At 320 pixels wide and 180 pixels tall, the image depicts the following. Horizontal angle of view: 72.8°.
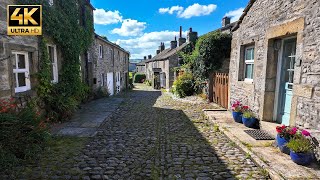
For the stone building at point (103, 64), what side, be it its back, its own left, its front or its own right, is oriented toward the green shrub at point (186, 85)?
front

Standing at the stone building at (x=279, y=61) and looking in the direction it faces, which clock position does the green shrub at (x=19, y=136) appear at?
The green shrub is roughly at 12 o'clock from the stone building.

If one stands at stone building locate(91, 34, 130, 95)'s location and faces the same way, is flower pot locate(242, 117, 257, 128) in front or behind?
in front

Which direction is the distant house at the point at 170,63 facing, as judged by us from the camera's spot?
facing the viewer and to the left of the viewer

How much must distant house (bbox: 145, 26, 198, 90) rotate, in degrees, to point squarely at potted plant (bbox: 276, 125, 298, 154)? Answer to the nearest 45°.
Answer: approximately 45° to its left

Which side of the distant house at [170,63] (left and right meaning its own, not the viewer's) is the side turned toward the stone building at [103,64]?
front

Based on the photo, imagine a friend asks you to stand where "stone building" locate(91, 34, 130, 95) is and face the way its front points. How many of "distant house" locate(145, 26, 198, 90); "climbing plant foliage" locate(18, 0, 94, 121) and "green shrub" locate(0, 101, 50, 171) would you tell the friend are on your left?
1

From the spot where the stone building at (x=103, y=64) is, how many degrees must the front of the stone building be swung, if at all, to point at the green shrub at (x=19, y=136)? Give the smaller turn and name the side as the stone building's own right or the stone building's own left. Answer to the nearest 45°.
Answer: approximately 45° to the stone building's own right

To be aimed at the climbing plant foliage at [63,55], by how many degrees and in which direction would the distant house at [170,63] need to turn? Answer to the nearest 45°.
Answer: approximately 45° to its left

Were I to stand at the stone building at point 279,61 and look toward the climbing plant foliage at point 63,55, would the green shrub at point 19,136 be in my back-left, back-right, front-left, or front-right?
front-left

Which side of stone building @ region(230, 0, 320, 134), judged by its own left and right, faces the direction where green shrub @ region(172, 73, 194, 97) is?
right

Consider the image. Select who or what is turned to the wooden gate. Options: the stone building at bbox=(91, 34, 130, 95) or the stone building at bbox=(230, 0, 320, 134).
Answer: the stone building at bbox=(91, 34, 130, 95)

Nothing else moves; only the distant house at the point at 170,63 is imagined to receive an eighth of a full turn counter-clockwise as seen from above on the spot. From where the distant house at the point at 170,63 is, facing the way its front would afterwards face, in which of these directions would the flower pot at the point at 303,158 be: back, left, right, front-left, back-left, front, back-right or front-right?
front

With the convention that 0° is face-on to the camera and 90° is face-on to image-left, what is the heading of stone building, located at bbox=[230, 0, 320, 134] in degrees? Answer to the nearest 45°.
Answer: approximately 45°

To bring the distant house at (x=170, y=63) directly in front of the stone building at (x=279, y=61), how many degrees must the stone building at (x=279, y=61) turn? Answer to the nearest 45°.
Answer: approximately 90° to its right

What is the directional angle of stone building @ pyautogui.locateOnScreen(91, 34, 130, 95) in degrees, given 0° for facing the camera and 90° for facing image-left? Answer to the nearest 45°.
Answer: approximately 315°

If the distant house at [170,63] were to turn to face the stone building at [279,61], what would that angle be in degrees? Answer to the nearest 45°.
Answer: approximately 45° to its left
